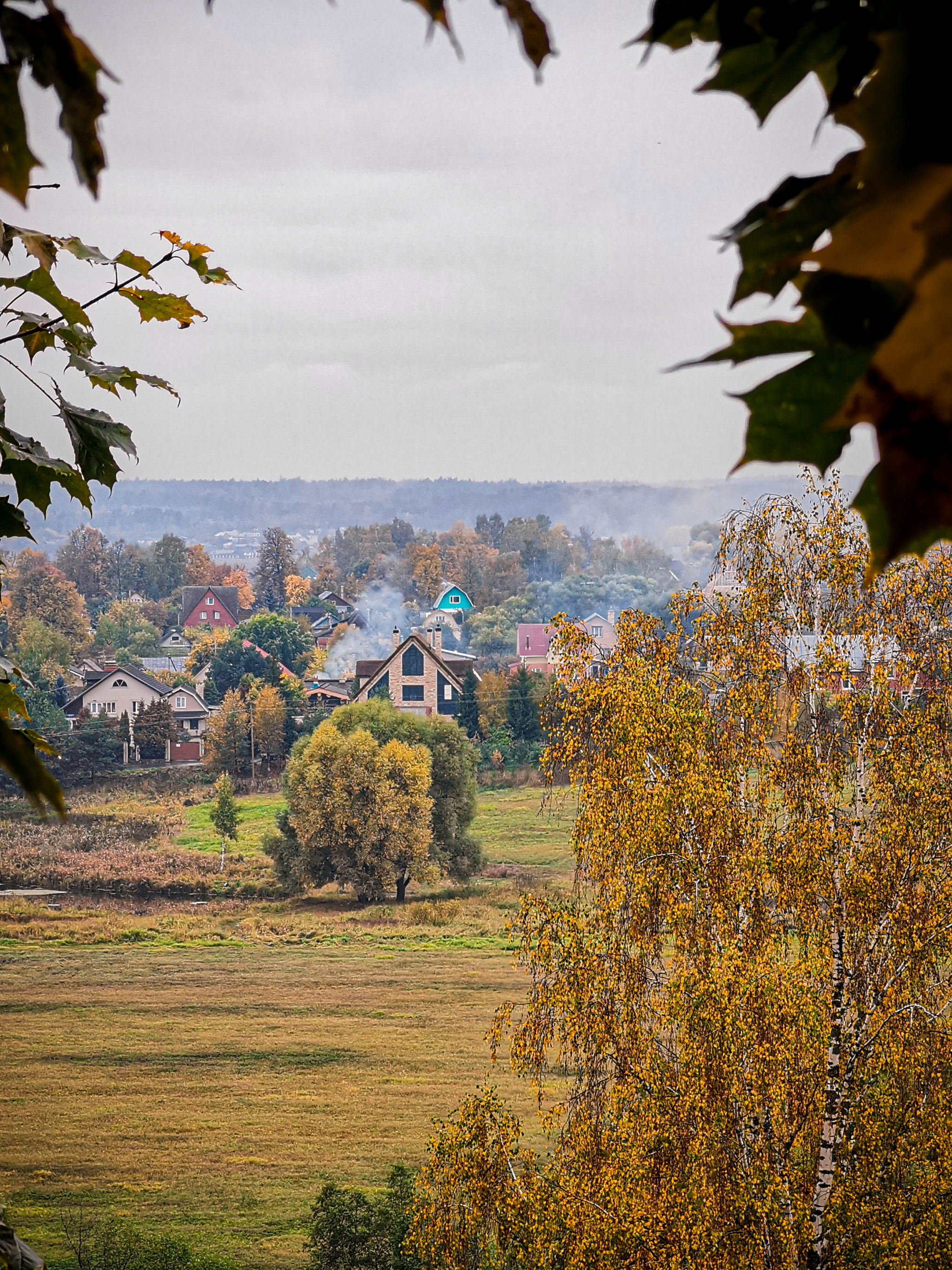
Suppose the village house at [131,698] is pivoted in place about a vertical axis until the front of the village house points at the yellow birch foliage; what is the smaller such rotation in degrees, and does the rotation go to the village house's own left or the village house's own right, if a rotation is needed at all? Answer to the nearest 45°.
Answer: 0° — it already faces it

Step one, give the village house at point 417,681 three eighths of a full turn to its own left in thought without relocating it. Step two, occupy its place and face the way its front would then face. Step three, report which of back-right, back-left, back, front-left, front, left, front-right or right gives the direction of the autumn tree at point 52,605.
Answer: left

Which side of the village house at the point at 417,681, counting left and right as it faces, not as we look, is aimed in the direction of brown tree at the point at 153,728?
right

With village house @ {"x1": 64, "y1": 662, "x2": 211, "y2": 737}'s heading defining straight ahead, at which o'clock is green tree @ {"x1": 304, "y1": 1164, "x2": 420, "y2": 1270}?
The green tree is roughly at 12 o'clock from the village house.

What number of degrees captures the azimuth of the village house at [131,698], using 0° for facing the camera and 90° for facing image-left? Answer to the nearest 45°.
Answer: approximately 0°

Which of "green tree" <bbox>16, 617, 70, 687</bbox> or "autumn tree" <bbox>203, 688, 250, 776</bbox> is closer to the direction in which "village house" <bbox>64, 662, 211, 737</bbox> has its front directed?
the autumn tree

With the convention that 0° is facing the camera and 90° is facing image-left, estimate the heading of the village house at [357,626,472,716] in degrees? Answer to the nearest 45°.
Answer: approximately 0°

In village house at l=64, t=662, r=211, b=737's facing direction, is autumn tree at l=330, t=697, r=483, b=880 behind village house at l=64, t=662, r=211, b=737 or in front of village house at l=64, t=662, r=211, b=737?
in front

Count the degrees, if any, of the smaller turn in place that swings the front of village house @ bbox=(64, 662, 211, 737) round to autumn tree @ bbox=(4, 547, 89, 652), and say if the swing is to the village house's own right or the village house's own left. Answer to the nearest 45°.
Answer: approximately 180°

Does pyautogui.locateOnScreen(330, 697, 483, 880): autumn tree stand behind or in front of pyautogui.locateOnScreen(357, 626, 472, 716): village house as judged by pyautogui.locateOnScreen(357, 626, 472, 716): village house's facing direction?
in front

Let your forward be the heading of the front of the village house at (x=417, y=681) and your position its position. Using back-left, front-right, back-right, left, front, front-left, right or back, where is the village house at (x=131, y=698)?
right

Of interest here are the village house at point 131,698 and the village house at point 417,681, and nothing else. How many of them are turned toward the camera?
2

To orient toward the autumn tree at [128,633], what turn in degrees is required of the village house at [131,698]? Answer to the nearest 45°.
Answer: approximately 180°

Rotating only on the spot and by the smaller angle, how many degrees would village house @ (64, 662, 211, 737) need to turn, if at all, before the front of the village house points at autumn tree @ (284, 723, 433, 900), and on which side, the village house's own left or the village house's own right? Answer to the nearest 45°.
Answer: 0° — it already faces it
